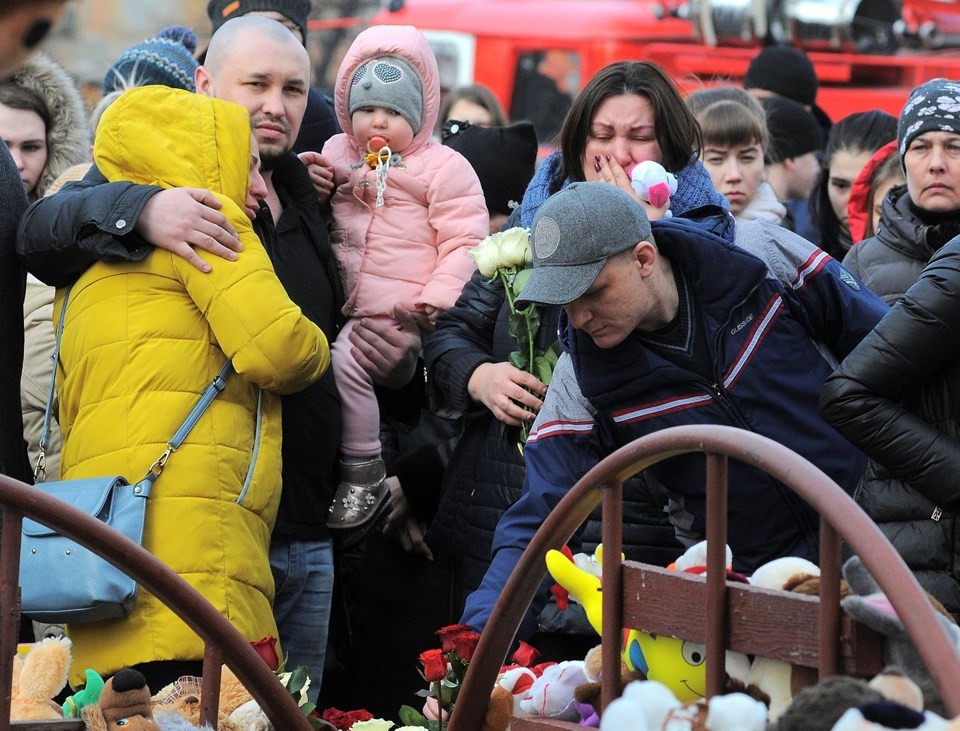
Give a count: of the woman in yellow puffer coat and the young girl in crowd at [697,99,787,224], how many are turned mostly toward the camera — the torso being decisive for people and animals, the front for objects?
1

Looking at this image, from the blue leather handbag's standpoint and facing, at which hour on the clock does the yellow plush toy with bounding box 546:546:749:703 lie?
The yellow plush toy is roughly at 9 o'clock from the blue leather handbag.

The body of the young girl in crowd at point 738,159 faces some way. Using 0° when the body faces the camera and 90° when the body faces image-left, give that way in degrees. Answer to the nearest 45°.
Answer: approximately 0°

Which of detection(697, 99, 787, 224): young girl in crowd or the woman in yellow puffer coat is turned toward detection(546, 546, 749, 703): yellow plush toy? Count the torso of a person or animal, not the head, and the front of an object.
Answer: the young girl in crowd

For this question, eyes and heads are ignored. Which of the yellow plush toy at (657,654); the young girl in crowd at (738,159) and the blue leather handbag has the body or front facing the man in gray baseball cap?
the young girl in crowd

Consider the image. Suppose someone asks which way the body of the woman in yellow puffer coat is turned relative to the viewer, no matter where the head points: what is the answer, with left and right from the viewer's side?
facing away from the viewer and to the right of the viewer

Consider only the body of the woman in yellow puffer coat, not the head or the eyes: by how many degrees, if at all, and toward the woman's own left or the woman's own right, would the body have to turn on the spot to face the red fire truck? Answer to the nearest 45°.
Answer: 0° — they already face it

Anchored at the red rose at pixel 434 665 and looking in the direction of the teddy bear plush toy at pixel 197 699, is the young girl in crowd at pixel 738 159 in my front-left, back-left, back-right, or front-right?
back-right

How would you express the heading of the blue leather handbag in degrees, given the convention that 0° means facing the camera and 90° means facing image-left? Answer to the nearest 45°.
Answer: approximately 45°

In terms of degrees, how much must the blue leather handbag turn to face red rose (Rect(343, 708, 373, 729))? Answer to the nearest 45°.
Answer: approximately 90° to its left
